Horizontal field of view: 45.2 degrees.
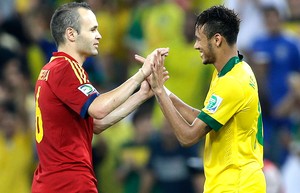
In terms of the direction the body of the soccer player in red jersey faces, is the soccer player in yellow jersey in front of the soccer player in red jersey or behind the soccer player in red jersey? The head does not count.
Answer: in front

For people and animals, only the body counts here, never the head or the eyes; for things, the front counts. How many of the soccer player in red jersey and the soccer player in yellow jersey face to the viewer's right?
1

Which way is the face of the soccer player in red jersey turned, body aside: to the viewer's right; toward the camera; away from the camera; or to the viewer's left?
to the viewer's right

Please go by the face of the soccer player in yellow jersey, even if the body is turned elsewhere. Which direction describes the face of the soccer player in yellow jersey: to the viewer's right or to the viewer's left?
to the viewer's left

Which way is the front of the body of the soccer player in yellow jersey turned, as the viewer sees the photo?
to the viewer's left

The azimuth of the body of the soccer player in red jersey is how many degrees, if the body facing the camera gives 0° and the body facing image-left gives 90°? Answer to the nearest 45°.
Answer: approximately 270°

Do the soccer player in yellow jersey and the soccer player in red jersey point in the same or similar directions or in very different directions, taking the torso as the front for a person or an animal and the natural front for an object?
very different directions

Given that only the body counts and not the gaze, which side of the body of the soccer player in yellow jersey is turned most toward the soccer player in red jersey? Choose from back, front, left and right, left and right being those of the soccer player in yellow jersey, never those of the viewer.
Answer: front
